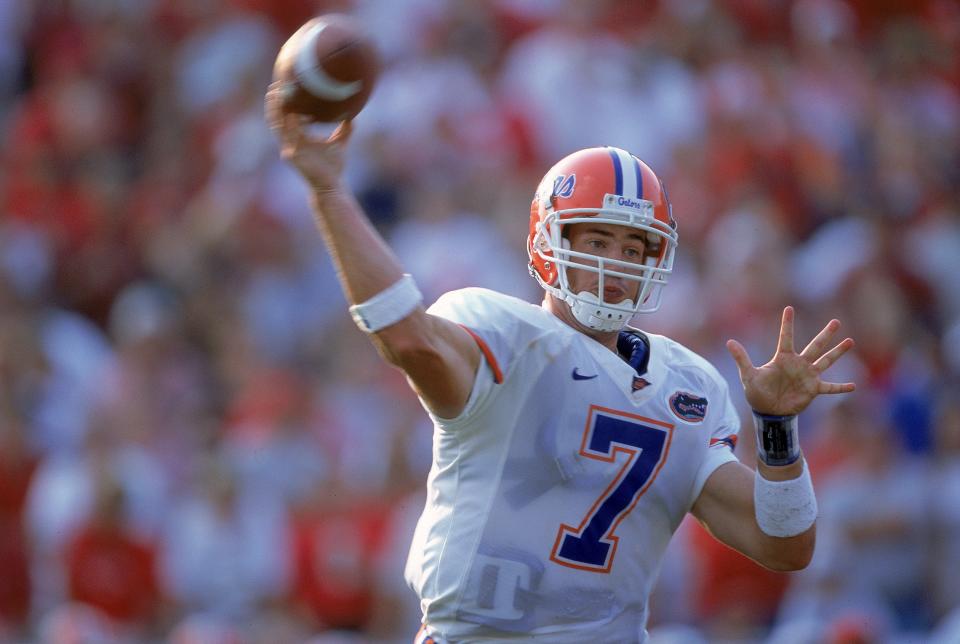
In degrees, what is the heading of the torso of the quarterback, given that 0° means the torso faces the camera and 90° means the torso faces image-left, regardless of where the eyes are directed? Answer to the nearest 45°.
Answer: approximately 315°

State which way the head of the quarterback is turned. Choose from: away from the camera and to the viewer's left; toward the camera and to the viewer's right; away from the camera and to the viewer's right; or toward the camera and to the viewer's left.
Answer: toward the camera and to the viewer's right
